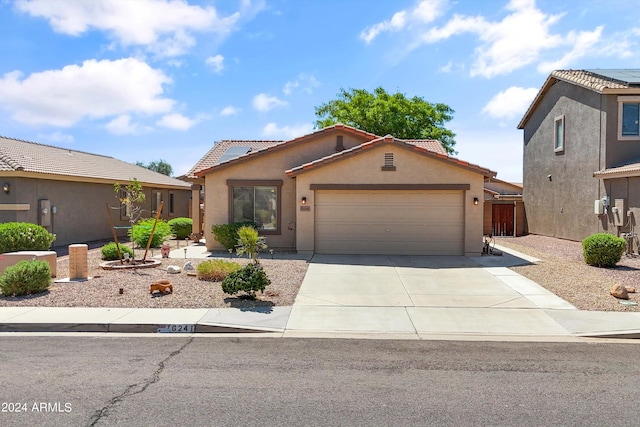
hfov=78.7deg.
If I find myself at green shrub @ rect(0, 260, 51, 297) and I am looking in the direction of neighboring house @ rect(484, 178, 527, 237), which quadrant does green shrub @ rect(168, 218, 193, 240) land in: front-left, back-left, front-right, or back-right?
front-left

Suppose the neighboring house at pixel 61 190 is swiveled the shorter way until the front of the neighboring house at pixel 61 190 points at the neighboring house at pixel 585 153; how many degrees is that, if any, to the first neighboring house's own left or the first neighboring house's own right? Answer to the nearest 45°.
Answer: approximately 90° to the first neighboring house's own left

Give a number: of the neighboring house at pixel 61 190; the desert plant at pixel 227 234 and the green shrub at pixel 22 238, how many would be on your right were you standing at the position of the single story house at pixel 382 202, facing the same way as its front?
3

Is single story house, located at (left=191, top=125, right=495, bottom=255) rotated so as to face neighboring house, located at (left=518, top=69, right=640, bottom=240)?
no

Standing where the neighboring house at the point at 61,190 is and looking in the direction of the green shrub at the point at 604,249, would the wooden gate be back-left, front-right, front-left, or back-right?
front-left

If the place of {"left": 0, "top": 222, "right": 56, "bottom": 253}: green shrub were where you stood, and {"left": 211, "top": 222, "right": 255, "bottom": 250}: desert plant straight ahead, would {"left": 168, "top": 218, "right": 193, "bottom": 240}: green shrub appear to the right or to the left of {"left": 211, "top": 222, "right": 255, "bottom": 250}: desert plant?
left

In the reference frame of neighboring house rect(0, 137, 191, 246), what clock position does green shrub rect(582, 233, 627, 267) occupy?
The green shrub is roughly at 9 o'clock from the neighboring house.

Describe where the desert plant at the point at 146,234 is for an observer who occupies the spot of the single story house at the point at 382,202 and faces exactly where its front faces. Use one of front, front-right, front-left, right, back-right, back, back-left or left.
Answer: right

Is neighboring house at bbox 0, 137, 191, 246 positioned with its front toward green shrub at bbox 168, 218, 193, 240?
no

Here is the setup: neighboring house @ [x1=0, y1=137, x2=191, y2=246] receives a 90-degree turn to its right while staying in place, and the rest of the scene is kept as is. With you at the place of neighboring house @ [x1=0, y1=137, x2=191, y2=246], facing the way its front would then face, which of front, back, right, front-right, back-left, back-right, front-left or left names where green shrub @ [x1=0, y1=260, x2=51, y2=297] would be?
back-left

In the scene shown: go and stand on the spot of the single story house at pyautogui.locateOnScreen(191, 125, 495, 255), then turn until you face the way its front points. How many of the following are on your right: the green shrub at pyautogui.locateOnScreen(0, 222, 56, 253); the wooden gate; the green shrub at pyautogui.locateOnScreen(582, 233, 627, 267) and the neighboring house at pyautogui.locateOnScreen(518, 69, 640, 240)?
1

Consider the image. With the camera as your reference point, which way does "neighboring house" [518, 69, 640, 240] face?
facing the viewer and to the right of the viewer

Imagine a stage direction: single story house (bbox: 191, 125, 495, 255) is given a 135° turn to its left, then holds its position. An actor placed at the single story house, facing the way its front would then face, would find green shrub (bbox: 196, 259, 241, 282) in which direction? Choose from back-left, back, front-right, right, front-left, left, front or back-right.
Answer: back

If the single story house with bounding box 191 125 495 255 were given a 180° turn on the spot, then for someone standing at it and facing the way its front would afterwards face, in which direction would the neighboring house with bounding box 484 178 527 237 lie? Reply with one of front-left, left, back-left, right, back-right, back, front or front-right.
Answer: front-right

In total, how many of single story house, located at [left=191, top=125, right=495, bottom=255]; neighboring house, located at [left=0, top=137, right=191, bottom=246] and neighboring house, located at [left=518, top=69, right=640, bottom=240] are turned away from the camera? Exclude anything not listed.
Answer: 0

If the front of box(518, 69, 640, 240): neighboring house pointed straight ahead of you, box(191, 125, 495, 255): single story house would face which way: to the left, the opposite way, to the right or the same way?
the same way

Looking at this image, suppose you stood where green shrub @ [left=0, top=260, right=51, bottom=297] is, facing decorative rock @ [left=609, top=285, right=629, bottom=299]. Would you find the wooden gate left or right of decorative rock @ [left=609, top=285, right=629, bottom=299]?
left

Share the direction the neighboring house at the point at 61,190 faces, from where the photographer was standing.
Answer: facing the viewer and to the left of the viewer

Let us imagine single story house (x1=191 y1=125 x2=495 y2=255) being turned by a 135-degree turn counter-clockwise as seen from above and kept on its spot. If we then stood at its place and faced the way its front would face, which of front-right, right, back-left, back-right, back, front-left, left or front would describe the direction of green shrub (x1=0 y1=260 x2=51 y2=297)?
back

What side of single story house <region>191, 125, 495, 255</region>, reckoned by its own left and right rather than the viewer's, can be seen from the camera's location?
front

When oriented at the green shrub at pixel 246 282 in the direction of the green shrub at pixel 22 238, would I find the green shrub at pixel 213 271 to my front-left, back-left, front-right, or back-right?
front-right

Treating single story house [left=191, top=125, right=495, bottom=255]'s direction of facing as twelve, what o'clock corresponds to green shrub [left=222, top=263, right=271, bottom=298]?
The green shrub is roughly at 1 o'clock from the single story house.
